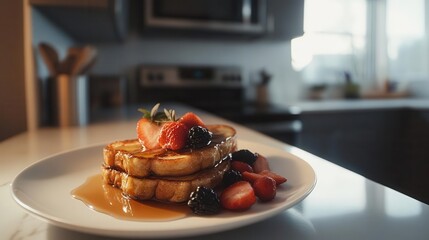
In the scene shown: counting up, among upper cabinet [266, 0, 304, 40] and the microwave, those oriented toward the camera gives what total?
2

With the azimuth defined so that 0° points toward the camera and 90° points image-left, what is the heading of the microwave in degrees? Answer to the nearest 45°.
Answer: approximately 0°

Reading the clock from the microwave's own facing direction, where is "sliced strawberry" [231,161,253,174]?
The sliced strawberry is roughly at 12 o'clock from the microwave.

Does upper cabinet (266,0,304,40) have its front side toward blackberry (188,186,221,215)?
yes

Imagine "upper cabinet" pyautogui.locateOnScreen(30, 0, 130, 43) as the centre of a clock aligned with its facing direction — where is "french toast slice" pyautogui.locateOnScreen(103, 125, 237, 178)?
The french toast slice is roughly at 12 o'clock from the upper cabinet.
